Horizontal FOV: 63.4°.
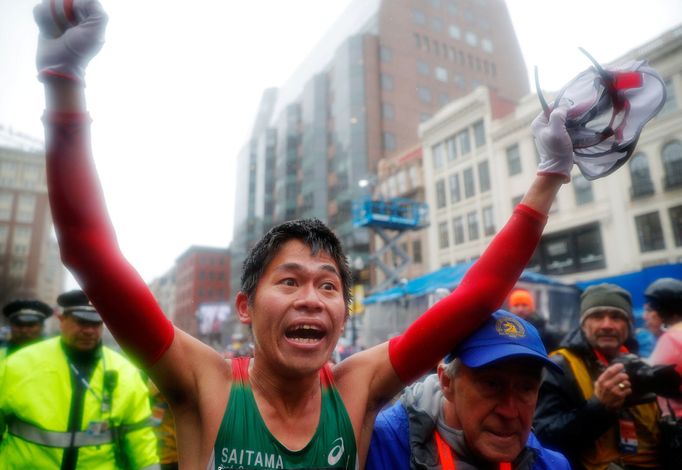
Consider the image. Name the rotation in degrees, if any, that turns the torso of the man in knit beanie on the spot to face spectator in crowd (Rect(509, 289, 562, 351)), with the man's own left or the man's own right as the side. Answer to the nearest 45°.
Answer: approximately 135° to the man's own left

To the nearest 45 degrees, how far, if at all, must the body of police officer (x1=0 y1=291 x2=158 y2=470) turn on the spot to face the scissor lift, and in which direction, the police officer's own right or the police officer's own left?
approximately 135° to the police officer's own left

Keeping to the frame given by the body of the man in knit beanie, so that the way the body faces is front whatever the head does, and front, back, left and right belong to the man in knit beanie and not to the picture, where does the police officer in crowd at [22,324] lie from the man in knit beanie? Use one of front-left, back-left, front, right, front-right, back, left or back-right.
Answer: back-right

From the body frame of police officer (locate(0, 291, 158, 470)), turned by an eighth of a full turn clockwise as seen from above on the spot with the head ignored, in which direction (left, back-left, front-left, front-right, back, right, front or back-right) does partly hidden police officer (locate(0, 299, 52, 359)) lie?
back-right

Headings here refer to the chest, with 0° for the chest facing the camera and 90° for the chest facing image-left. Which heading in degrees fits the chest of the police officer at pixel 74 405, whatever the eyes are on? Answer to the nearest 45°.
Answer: approximately 0°

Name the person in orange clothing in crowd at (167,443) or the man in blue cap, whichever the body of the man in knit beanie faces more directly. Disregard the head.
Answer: the man in blue cap

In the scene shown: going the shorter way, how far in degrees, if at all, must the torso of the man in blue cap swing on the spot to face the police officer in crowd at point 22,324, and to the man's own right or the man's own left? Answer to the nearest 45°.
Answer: approximately 180°

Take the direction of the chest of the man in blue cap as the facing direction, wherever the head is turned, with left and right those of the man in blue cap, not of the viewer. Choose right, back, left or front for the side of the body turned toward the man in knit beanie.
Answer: left
